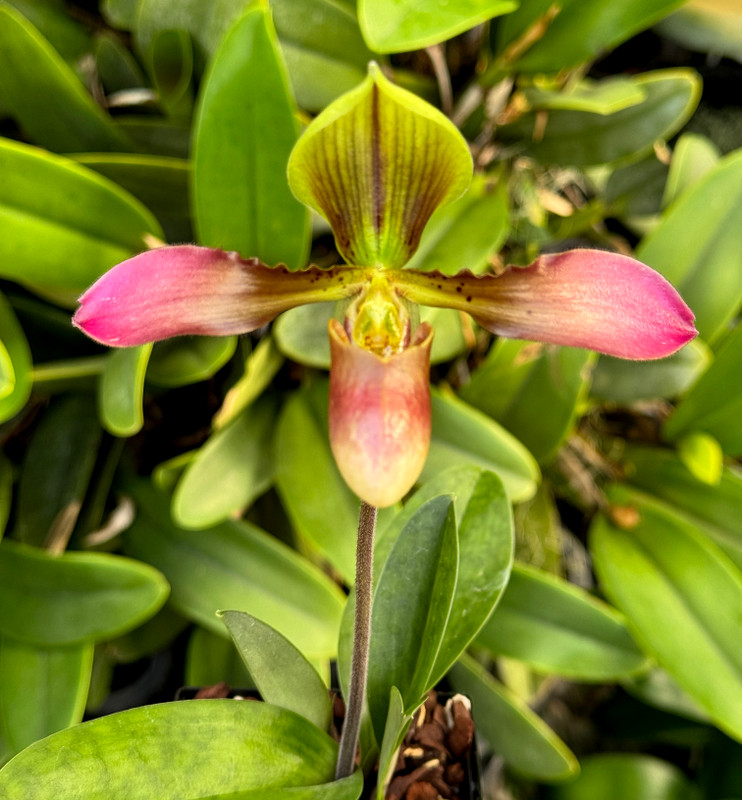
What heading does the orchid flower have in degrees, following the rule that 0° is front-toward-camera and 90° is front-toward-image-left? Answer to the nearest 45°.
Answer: approximately 0°
